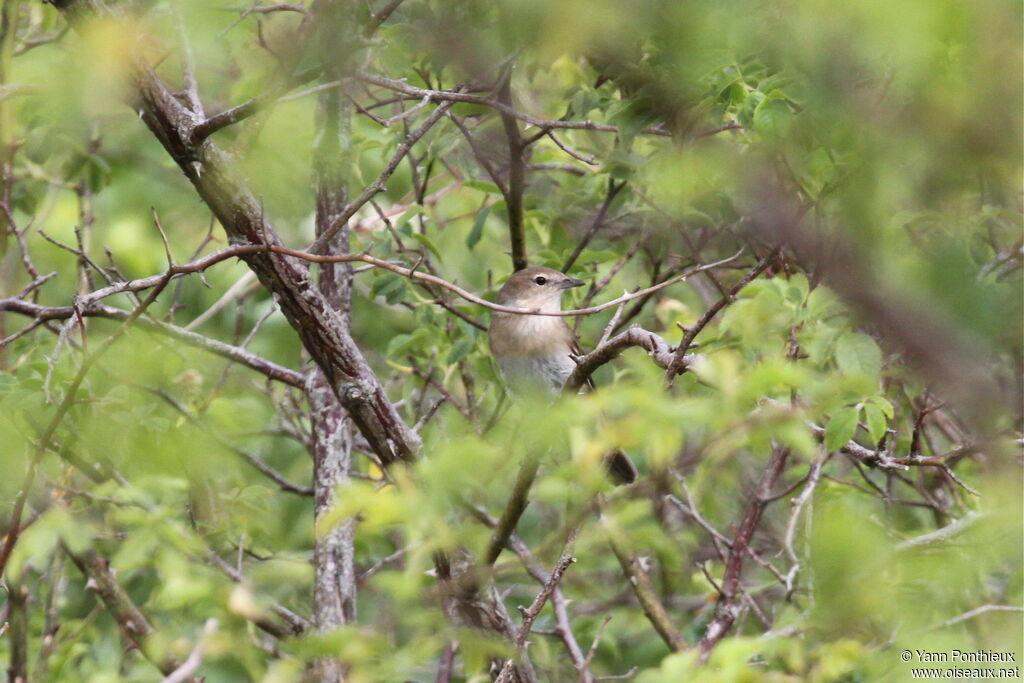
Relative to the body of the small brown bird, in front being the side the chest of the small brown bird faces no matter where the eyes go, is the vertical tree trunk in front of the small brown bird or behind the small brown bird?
in front

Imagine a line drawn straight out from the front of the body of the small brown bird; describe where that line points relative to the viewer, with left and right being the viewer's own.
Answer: facing the viewer and to the left of the viewer
